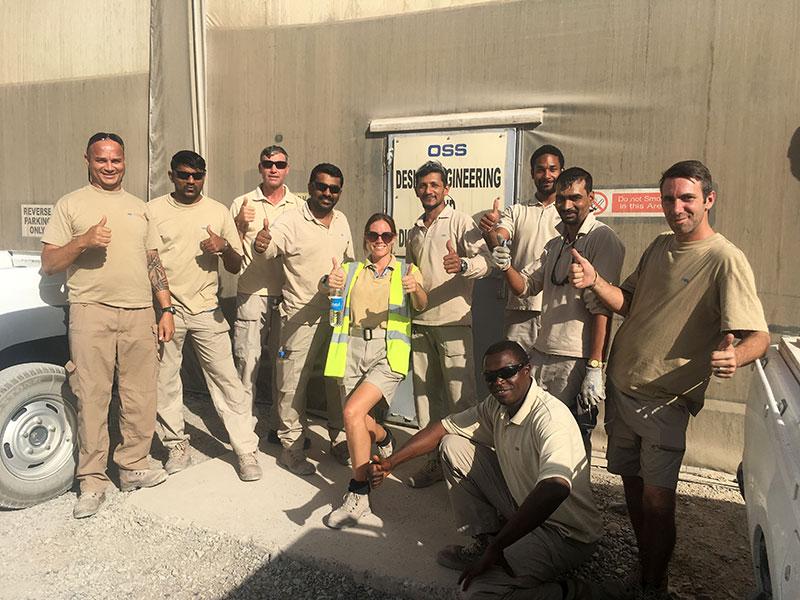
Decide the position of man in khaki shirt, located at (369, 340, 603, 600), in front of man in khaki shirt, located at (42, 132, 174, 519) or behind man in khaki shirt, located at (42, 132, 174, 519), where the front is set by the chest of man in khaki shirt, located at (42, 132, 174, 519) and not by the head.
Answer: in front

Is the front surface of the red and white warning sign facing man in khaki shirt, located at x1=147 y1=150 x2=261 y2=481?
no

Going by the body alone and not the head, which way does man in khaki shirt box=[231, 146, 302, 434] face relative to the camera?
toward the camera

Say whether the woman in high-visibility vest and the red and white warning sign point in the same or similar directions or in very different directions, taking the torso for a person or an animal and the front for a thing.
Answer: same or similar directions

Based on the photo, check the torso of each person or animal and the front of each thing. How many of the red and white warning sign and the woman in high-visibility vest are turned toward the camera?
2

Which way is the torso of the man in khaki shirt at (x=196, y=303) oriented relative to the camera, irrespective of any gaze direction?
toward the camera

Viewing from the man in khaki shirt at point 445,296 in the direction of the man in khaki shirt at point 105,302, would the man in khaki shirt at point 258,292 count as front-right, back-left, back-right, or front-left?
front-right

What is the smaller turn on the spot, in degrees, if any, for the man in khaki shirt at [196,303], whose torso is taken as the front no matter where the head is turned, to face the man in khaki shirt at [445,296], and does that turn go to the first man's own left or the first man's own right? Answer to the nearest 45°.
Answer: approximately 45° to the first man's own left

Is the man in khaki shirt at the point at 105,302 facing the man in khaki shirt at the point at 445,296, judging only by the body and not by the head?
no

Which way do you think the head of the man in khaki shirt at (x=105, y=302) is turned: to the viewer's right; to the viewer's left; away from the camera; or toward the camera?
toward the camera

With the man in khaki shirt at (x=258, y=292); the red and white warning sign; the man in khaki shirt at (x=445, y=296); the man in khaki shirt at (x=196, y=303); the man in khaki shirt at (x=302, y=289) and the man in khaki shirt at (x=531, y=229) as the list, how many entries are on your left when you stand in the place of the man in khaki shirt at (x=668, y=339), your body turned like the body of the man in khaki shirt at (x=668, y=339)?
0

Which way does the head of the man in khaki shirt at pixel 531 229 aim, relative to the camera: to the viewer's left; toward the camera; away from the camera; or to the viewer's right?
toward the camera

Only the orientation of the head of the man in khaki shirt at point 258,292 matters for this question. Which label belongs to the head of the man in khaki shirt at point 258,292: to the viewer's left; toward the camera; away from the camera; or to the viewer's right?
toward the camera
